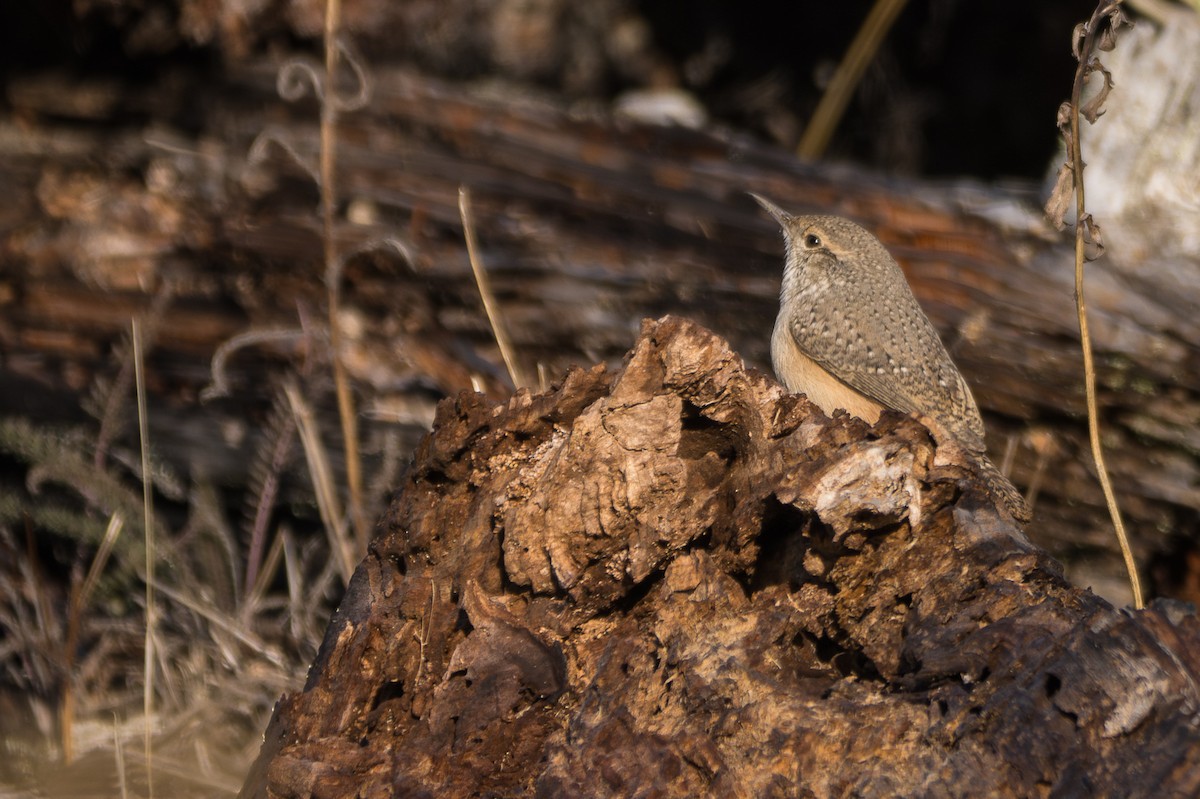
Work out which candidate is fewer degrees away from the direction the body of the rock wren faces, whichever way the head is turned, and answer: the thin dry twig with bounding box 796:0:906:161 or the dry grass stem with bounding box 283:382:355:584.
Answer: the dry grass stem

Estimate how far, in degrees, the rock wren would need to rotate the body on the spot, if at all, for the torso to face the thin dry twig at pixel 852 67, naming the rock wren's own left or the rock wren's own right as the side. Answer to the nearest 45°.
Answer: approximately 90° to the rock wren's own right

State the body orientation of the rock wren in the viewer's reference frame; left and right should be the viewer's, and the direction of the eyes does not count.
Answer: facing to the left of the viewer

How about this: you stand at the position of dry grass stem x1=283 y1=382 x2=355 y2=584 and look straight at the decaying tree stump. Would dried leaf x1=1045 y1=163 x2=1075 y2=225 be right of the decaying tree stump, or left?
left

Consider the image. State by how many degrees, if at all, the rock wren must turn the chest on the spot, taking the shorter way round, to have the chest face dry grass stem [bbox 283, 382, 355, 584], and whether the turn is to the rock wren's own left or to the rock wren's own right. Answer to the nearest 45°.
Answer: approximately 45° to the rock wren's own left
